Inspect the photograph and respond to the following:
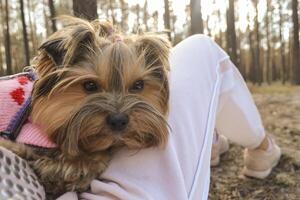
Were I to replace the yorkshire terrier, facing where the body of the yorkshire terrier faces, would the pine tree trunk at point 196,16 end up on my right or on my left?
on my left

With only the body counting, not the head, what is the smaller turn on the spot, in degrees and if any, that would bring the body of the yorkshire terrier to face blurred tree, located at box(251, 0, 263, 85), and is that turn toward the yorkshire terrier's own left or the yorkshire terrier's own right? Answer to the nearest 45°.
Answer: approximately 135° to the yorkshire terrier's own left

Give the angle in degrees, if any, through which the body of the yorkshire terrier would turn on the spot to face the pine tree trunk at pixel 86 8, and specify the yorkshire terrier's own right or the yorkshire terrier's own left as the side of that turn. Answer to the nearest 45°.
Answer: approximately 135° to the yorkshire terrier's own left

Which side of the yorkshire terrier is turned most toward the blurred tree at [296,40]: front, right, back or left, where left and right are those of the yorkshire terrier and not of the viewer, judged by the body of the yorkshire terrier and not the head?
left
